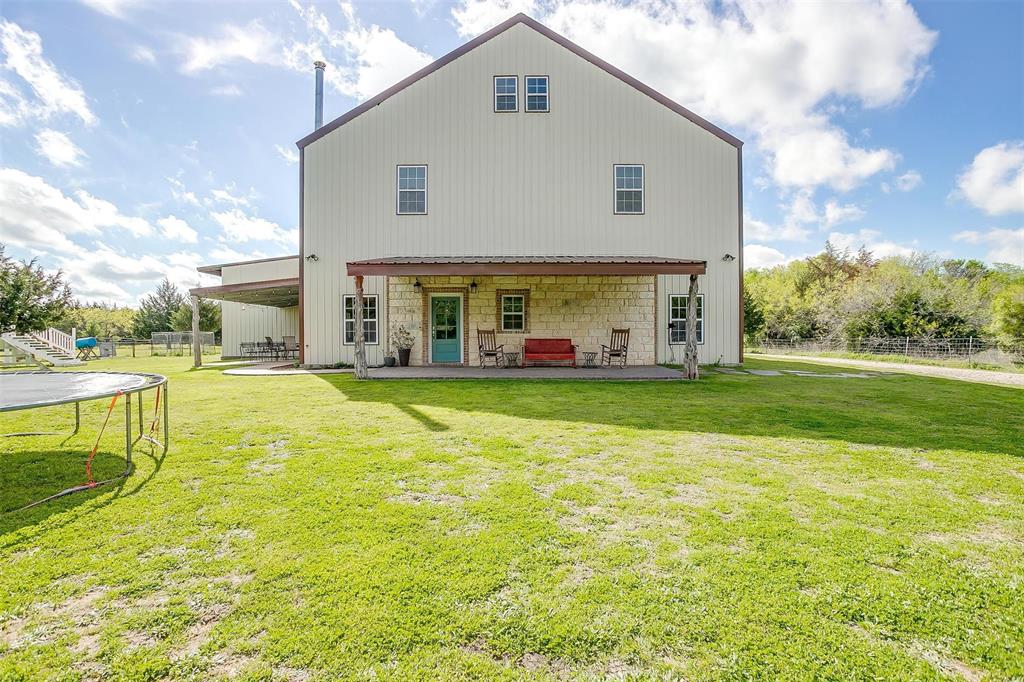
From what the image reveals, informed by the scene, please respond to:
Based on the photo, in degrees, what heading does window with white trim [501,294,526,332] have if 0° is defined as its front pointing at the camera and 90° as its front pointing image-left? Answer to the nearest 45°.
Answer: approximately 0°

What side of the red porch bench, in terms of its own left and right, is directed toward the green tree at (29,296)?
right

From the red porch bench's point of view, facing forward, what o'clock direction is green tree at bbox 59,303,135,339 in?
The green tree is roughly at 4 o'clock from the red porch bench.

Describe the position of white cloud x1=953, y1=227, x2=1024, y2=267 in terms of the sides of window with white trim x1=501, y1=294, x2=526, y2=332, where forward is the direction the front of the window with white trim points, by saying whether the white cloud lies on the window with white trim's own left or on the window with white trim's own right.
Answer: on the window with white trim's own left

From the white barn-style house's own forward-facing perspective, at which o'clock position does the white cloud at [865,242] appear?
The white cloud is roughly at 8 o'clock from the white barn-style house.

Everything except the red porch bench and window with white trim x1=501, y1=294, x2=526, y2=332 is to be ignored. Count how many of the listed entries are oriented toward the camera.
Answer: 2
